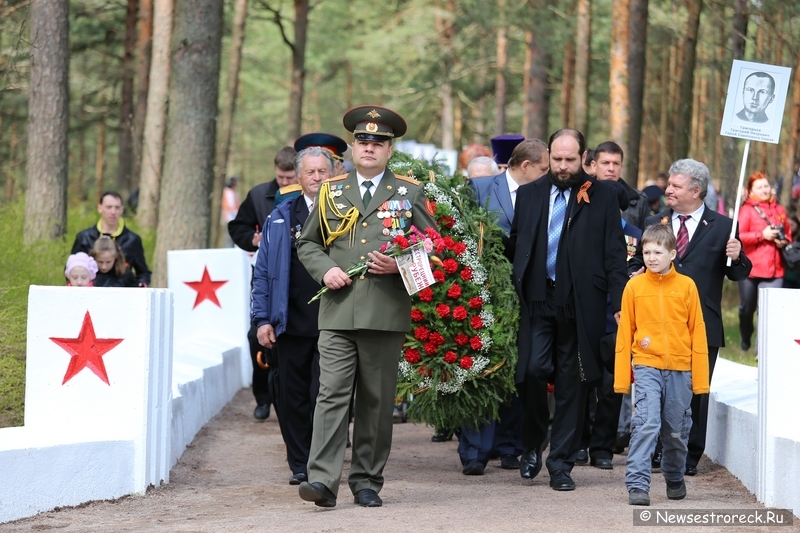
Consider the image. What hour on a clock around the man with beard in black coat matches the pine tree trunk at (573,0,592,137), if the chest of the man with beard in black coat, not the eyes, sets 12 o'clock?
The pine tree trunk is roughly at 6 o'clock from the man with beard in black coat.

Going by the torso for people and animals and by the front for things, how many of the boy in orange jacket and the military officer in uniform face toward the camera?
2

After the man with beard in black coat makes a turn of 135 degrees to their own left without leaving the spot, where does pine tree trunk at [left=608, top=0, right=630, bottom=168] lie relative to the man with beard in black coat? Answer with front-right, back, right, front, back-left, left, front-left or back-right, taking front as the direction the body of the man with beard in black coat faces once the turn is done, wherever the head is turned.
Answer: front-left

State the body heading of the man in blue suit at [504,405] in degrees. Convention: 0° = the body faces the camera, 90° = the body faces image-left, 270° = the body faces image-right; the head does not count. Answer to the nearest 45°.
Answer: approximately 315°

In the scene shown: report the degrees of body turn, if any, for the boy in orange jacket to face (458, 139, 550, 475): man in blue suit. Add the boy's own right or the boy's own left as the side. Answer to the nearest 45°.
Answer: approximately 135° to the boy's own right

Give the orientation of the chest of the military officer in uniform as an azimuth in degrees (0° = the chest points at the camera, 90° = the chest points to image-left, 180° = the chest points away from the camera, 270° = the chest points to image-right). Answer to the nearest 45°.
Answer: approximately 0°

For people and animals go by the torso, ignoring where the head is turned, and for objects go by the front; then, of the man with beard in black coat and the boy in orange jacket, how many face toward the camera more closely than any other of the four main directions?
2

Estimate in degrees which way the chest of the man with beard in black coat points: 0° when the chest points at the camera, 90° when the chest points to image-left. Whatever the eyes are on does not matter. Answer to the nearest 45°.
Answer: approximately 0°

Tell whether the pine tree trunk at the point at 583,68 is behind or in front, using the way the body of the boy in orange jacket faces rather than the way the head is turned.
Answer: behind
